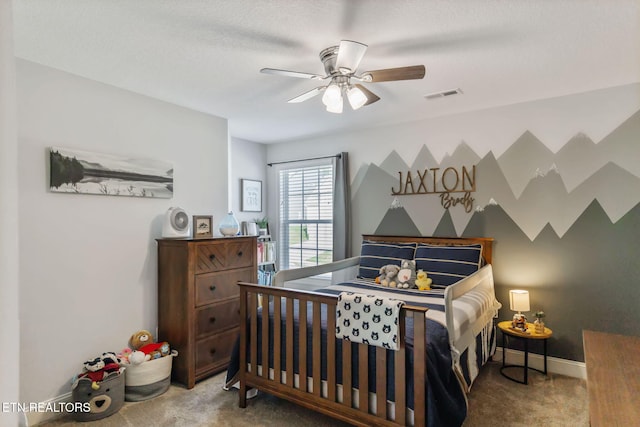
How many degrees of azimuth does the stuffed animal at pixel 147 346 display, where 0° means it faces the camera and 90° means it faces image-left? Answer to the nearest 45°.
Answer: approximately 315°

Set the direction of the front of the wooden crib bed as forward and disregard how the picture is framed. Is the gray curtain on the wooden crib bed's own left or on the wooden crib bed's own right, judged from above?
on the wooden crib bed's own right

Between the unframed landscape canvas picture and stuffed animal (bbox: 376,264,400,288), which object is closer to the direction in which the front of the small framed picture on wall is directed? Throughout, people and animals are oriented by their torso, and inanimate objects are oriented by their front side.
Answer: the stuffed animal

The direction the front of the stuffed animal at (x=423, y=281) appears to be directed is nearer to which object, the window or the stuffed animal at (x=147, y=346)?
the stuffed animal

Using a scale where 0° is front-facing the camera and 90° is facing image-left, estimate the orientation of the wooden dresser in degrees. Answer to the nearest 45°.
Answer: approximately 315°

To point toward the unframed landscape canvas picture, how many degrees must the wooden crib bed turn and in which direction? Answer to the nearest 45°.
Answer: approximately 45° to its right

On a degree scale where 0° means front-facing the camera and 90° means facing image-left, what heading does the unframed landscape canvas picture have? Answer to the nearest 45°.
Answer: approximately 315°

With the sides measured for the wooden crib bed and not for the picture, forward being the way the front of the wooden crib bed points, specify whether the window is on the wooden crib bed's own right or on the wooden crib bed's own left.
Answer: on the wooden crib bed's own right

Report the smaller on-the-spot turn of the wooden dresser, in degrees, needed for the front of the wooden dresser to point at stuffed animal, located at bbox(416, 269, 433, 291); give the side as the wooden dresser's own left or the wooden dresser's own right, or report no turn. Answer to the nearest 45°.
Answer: approximately 45° to the wooden dresser's own left
